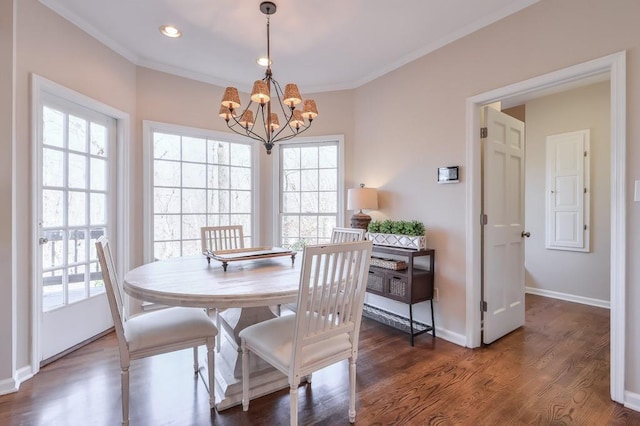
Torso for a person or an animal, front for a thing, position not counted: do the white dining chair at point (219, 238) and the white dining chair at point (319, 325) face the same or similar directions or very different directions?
very different directions

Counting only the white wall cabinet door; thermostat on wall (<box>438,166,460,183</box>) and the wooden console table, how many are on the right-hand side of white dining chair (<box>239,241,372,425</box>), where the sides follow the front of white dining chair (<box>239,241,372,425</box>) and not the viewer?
3

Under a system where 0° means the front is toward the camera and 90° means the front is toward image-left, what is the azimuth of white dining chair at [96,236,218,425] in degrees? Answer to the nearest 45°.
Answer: approximately 270°

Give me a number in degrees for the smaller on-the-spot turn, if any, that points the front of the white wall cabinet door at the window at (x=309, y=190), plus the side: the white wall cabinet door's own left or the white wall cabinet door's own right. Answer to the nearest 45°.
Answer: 0° — it already faces it

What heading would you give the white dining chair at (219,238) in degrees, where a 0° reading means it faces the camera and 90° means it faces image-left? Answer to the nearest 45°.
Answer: approximately 315°

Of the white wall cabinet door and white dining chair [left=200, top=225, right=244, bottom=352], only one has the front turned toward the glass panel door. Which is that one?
the white wall cabinet door

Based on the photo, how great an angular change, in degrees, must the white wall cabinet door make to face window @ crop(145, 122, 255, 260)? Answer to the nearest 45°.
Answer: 0° — it already faces it

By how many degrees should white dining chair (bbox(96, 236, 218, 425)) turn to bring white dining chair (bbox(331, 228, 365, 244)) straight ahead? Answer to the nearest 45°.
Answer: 0° — it already faces it

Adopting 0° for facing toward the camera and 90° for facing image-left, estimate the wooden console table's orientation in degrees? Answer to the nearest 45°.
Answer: approximately 45°

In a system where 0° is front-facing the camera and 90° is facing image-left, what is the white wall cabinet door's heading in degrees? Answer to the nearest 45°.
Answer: approximately 45°

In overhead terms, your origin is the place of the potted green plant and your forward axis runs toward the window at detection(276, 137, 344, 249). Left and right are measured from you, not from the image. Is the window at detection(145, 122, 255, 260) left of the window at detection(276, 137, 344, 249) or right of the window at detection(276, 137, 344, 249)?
left

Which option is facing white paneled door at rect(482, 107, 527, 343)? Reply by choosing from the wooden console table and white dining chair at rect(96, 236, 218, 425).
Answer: the white dining chair
